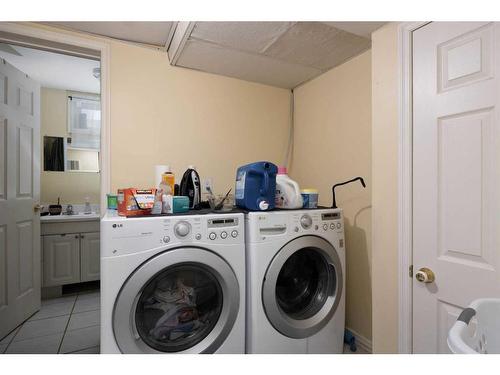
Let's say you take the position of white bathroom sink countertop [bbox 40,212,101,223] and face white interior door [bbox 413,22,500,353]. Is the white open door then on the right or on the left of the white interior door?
right

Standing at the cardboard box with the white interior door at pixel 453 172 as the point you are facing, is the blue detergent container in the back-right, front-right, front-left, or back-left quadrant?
front-left

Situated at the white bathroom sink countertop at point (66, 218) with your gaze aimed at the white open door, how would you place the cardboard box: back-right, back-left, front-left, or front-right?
front-left

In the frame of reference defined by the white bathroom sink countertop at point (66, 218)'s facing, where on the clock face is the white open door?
The white open door is roughly at 1 o'clock from the white bathroom sink countertop.

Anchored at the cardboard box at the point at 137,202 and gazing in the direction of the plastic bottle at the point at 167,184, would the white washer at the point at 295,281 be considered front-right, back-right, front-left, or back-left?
front-right

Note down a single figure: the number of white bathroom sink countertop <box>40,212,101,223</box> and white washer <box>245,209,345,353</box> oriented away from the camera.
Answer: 0

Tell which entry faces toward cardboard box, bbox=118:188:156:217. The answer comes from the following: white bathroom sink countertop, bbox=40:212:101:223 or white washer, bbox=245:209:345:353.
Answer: the white bathroom sink countertop

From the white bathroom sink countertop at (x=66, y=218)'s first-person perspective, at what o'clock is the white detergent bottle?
The white detergent bottle is roughly at 11 o'clock from the white bathroom sink countertop.

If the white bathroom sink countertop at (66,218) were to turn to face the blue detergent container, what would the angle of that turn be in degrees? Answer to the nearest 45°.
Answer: approximately 45° to its left

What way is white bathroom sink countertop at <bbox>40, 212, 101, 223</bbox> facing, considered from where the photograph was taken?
facing the viewer

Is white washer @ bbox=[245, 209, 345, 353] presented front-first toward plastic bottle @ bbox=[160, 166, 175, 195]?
no

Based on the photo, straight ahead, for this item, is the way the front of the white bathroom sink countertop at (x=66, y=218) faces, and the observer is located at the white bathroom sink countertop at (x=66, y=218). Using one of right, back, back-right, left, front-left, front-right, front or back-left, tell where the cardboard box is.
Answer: front

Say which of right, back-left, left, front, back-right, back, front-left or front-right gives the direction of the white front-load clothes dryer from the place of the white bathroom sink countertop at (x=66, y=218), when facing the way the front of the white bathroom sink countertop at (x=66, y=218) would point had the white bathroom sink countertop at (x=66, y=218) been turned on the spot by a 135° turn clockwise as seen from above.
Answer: back-left

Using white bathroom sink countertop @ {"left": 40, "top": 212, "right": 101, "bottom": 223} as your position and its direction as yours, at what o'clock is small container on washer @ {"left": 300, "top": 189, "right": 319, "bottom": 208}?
The small container on washer is roughly at 11 o'clock from the white bathroom sink countertop.

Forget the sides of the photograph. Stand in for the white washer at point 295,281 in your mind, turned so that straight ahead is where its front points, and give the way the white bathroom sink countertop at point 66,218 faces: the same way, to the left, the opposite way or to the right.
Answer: the same way
